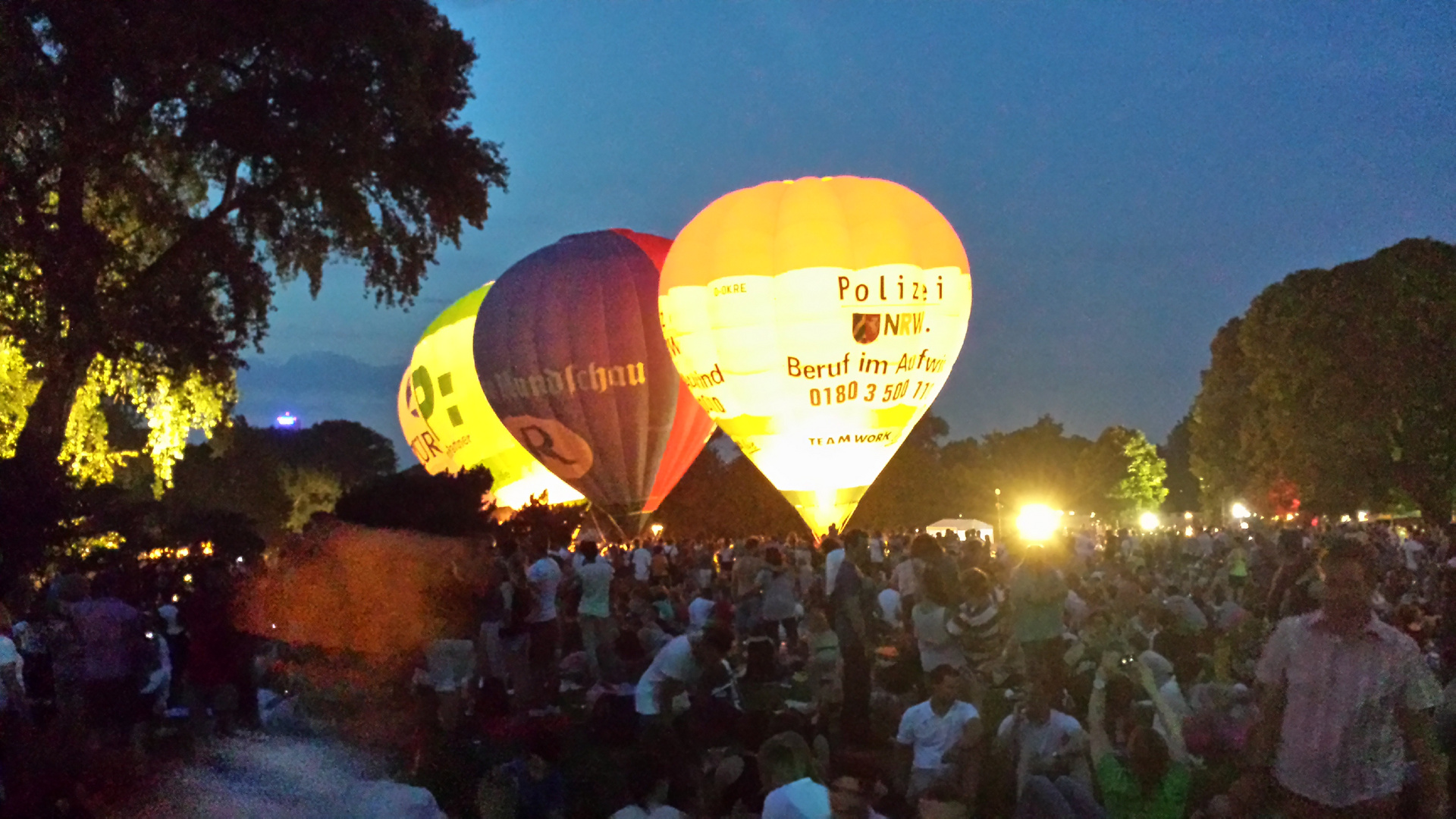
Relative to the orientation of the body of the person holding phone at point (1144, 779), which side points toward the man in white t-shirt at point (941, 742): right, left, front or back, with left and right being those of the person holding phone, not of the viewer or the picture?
left

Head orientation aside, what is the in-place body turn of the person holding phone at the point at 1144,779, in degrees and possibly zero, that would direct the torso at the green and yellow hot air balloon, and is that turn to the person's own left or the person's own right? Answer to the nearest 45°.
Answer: approximately 45° to the person's own left

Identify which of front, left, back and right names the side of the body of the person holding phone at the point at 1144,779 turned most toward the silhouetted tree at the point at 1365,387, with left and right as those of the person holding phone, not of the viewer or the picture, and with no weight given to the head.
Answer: front

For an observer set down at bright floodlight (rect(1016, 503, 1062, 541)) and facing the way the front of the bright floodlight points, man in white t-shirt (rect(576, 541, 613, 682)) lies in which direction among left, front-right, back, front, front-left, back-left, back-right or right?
front

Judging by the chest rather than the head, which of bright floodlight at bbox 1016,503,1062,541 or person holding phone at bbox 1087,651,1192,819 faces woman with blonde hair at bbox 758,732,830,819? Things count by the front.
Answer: the bright floodlight

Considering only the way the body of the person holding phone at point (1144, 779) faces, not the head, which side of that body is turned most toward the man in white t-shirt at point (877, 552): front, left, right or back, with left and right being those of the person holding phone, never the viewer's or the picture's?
front

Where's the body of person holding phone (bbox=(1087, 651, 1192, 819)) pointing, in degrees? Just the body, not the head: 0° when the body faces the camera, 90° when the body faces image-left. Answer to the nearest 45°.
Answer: approximately 180°

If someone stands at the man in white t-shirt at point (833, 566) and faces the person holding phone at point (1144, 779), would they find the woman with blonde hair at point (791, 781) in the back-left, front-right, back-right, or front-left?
front-right

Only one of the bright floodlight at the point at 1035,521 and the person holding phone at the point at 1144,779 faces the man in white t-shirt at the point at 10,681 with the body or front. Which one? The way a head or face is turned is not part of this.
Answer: the bright floodlight

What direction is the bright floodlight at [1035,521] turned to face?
toward the camera

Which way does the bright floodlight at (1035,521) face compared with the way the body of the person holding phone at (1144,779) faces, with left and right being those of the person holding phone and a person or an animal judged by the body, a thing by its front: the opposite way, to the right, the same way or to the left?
the opposite way

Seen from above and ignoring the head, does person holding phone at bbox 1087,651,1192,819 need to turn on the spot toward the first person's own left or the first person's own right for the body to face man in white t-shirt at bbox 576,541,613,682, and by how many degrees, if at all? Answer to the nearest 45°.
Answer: approximately 45° to the first person's own left

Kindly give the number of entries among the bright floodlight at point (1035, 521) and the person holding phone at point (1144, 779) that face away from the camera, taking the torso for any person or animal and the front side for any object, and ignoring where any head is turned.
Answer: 1
